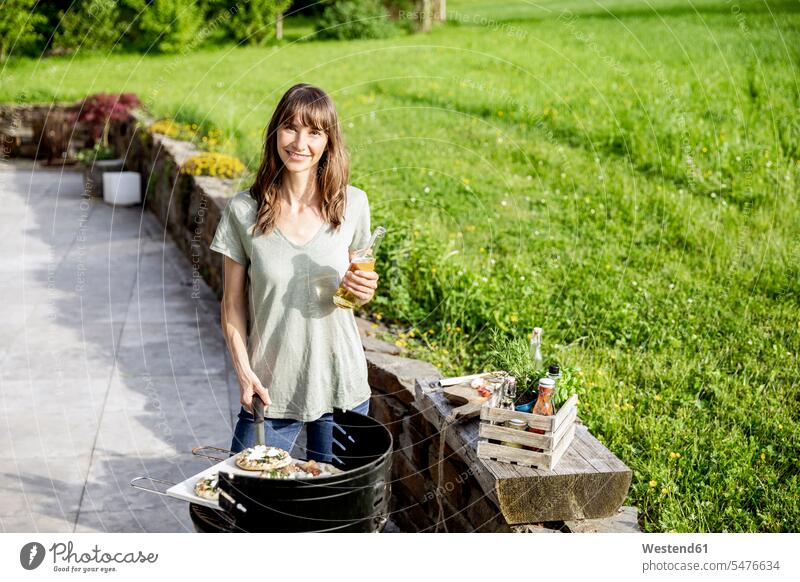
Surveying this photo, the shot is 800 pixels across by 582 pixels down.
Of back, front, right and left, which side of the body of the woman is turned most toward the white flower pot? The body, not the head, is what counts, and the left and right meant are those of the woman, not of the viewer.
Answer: back

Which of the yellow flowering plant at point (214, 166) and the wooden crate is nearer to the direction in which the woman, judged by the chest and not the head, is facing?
the wooden crate

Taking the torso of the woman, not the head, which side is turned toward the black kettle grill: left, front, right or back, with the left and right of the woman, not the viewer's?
front

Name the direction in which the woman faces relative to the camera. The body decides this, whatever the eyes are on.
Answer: toward the camera

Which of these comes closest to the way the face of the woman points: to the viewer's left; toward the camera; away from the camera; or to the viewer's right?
toward the camera

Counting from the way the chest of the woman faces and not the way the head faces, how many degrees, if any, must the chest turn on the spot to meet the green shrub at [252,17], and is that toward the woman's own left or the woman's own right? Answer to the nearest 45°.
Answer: approximately 180°

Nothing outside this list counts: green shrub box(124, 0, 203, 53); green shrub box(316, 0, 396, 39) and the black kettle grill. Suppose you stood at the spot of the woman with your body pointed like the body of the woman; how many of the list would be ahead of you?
1

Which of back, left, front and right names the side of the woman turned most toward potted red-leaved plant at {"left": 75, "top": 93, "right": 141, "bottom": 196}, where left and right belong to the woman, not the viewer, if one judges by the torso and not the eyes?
back

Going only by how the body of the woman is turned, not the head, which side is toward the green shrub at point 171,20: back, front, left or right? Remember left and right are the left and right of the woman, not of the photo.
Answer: back

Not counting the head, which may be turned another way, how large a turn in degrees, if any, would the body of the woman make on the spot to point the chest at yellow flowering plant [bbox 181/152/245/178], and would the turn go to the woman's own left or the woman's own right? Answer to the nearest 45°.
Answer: approximately 180°

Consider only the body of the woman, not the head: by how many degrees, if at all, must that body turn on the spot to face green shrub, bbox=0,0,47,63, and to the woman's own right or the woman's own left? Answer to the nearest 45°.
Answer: approximately 180°

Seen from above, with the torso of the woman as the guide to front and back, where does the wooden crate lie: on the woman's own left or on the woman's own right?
on the woman's own left

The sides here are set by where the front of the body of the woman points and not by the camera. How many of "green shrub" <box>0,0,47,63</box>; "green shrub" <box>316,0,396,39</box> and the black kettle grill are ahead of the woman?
1

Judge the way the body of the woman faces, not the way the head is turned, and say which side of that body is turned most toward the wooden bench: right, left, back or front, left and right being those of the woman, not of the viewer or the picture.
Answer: left

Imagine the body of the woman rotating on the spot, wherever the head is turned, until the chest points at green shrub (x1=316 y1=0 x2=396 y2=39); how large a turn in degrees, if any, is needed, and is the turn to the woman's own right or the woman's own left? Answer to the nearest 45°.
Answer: approximately 180°
